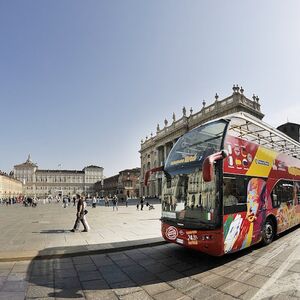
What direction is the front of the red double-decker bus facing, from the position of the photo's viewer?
facing the viewer and to the left of the viewer
